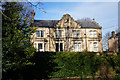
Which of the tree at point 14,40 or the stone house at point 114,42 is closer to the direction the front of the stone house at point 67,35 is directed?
the tree

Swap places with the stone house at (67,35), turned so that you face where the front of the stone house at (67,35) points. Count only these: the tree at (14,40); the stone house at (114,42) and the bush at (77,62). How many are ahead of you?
2

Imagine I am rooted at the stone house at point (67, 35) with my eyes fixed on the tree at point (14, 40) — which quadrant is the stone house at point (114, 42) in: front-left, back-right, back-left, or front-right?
back-left

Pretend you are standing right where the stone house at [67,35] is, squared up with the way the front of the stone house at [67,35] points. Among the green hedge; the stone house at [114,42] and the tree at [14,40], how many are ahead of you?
2

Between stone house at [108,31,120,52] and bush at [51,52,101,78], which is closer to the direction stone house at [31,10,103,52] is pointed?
the bush

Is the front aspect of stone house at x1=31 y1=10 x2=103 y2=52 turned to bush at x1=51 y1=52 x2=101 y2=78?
yes

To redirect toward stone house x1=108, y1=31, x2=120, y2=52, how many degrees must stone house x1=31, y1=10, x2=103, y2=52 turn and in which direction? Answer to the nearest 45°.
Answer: approximately 135° to its left

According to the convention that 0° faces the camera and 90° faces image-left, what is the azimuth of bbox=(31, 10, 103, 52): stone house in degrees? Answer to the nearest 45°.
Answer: approximately 0°

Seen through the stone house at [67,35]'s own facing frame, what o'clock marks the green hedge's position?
The green hedge is roughly at 12 o'clock from the stone house.

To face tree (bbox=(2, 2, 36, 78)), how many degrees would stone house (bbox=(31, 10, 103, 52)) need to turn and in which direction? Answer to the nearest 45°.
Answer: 0° — it already faces it
